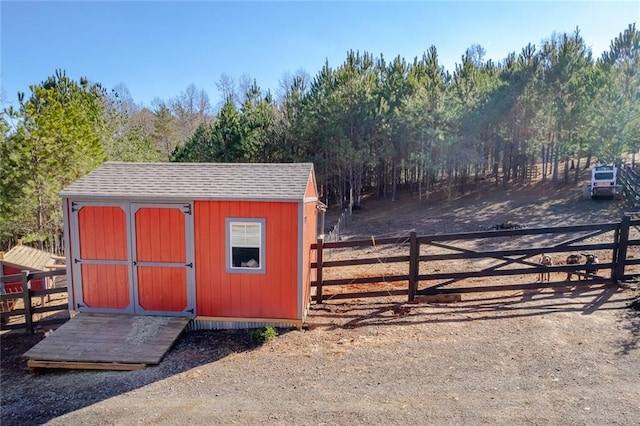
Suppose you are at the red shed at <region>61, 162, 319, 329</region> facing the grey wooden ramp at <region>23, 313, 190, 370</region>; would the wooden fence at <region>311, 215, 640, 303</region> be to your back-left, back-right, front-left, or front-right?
back-left

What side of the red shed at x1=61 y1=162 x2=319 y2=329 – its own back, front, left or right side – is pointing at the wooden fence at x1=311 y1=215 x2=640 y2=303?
left

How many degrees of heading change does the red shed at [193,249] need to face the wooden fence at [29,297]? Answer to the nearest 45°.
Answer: approximately 135° to its right

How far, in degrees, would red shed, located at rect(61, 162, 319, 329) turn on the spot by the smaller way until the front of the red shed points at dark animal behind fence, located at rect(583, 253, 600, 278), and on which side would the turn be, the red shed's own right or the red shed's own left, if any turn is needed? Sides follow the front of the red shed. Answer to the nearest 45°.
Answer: approximately 90° to the red shed's own left

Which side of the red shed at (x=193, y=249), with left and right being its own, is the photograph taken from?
front

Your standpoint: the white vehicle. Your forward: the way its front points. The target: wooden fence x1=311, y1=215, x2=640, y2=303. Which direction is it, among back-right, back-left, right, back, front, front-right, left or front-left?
back

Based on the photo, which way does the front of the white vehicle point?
toward the camera

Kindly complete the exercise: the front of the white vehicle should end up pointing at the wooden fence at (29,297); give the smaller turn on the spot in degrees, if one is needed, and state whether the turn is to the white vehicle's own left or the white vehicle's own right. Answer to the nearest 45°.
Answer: approximately 45° to the white vehicle's own right

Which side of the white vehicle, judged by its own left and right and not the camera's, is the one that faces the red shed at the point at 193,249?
back

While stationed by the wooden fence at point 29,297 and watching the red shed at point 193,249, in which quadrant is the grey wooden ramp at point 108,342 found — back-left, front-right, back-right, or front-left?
front-right

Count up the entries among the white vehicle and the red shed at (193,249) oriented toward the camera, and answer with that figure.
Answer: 2

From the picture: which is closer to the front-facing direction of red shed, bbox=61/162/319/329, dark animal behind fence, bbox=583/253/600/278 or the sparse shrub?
the sparse shrub

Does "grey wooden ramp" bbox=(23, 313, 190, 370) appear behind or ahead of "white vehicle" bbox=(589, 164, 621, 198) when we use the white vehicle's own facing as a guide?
ahead
